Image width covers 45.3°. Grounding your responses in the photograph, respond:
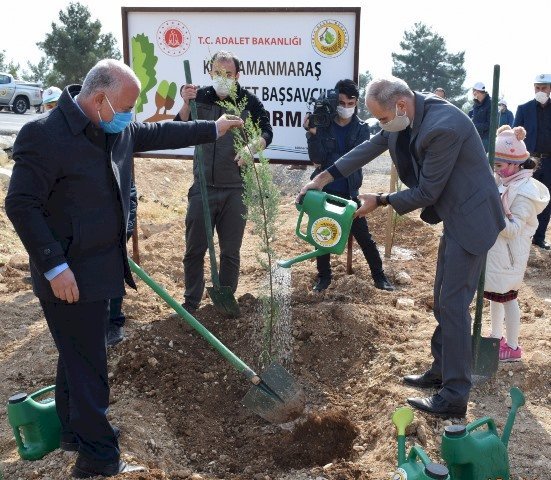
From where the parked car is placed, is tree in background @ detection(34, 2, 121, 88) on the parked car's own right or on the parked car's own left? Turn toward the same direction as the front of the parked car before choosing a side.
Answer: on the parked car's own right

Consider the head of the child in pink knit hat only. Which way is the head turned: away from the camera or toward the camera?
toward the camera

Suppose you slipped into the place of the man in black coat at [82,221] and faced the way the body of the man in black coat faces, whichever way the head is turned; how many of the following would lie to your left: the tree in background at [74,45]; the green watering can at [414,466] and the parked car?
2

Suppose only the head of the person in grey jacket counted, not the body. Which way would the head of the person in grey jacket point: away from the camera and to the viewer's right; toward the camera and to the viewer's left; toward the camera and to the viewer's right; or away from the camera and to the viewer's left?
toward the camera and to the viewer's left

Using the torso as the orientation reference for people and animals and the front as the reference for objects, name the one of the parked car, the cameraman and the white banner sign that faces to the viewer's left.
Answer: the parked car

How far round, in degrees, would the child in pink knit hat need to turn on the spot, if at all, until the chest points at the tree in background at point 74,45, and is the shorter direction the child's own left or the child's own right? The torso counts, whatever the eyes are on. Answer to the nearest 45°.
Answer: approximately 90° to the child's own right

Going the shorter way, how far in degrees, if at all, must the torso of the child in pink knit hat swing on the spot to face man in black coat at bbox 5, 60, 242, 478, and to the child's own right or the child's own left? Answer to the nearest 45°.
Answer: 0° — they already face them

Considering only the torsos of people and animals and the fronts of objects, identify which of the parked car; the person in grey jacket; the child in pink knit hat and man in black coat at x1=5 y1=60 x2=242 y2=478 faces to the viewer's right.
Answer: the man in black coat

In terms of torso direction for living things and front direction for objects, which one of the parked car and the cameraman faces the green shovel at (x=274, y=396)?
the cameraman

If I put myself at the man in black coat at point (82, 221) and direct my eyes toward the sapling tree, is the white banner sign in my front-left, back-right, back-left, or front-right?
front-left

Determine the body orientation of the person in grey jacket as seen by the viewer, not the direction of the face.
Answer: to the viewer's left

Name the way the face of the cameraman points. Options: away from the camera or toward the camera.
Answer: toward the camera

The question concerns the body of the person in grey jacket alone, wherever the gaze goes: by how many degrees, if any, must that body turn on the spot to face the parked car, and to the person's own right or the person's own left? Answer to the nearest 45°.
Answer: approximately 45° to the person's own right

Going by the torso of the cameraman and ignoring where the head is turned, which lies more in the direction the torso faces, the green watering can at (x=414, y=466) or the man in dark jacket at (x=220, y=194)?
the green watering can

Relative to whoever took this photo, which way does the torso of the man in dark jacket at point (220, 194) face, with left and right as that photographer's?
facing the viewer

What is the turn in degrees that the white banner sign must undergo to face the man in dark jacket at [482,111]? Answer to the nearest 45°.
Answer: approximately 135° to its left

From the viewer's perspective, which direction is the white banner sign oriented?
toward the camera

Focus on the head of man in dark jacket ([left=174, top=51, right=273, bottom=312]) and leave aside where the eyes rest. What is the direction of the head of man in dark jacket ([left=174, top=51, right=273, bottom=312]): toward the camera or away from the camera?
toward the camera

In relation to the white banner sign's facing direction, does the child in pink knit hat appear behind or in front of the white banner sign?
in front
